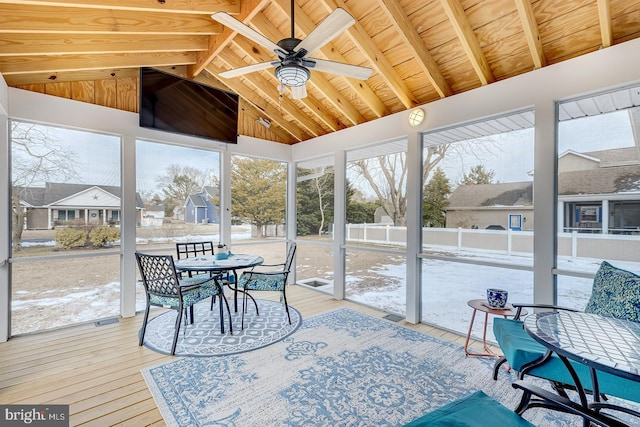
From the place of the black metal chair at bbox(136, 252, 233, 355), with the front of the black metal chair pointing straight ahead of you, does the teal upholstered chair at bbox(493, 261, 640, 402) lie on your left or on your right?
on your right

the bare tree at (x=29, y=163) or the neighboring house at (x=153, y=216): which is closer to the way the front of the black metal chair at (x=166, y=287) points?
the neighboring house

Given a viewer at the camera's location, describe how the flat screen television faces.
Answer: facing the viewer and to the right of the viewer

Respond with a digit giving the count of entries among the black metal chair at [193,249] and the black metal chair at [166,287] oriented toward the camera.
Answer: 1

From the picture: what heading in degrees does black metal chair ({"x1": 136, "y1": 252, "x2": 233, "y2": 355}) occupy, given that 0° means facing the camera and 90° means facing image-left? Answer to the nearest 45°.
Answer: approximately 225°

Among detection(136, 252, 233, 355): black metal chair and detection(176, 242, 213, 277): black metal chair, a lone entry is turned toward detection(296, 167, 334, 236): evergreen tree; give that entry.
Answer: detection(136, 252, 233, 355): black metal chair

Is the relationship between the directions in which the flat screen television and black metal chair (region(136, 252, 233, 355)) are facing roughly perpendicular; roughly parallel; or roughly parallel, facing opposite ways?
roughly perpendicular

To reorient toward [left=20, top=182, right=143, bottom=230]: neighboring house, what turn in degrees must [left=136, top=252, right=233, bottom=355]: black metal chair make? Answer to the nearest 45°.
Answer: approximately 90° to its left

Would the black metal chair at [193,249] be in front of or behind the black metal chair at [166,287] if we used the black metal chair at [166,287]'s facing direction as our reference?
in front
